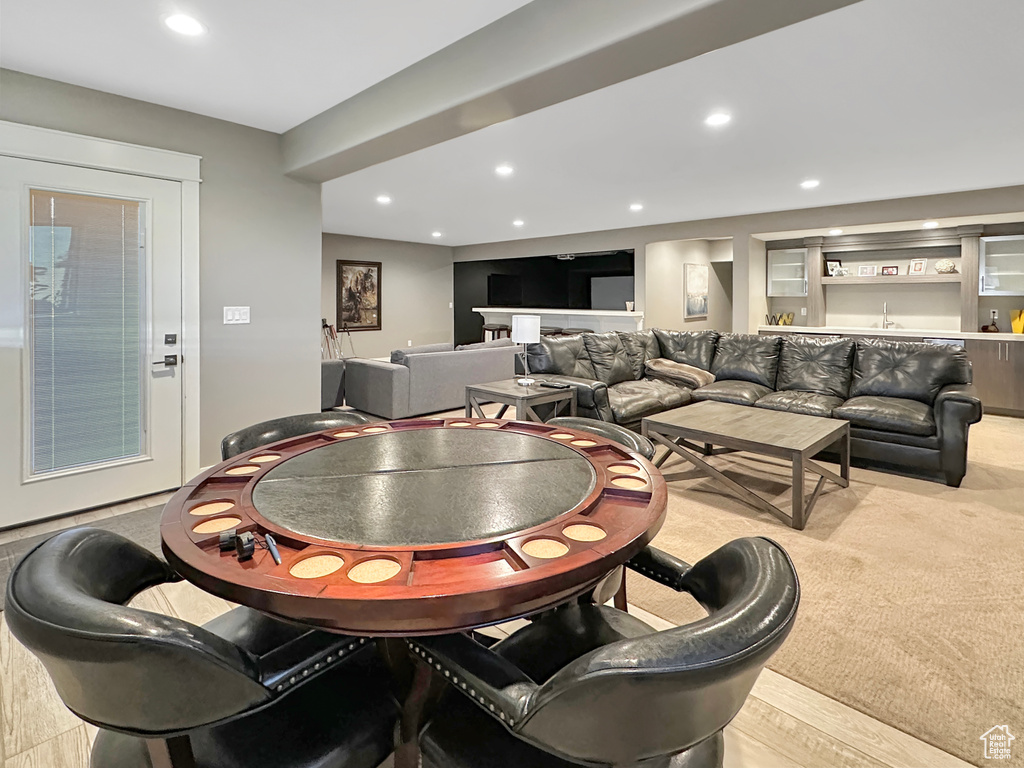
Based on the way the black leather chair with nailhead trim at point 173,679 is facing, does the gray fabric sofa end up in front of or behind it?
in front

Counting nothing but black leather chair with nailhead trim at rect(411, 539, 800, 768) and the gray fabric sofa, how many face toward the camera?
0

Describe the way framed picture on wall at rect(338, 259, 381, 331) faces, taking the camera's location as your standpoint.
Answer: facing the viewer and to the right of the viewer

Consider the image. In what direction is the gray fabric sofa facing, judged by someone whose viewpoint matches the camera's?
facing away from the viewer and to the left of the viewer

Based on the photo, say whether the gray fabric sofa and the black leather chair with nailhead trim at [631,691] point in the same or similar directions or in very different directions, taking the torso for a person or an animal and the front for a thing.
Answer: same or similar directions

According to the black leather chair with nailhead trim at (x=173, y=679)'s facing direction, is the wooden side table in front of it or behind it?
in front

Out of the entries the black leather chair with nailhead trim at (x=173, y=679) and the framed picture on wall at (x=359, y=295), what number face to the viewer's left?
0

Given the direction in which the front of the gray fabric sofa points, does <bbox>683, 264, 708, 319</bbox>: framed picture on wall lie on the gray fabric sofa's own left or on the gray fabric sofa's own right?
on the gray fabric sofa's own right

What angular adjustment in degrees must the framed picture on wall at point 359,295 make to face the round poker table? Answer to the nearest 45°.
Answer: approximately 45° to its right

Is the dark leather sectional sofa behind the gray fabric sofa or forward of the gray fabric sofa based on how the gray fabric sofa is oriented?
behind

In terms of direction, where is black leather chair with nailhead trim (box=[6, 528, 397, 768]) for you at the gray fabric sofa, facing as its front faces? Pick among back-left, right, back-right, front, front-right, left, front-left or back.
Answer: back-left

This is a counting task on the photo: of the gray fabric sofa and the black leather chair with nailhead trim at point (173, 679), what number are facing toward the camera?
0

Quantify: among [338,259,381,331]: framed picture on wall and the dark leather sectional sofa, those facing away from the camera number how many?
0

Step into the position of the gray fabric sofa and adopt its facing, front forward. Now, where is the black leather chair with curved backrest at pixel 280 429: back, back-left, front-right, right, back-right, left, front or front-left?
back-left

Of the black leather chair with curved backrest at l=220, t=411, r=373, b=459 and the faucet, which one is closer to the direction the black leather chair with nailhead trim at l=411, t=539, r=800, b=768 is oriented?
the black leather chair with curved backrest
